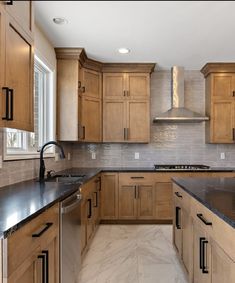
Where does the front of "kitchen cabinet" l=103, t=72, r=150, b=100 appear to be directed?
toward the camera

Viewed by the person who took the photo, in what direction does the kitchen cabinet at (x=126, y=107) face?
facing the viewer

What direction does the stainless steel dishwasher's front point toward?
to the viewer's right

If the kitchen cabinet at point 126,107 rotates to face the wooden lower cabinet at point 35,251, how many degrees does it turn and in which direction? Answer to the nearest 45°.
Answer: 0° — it already faces it

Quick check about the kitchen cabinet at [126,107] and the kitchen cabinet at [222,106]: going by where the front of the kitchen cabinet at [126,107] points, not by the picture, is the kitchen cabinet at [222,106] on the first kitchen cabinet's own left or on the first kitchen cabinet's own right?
on the first kitchen cabinet's own left

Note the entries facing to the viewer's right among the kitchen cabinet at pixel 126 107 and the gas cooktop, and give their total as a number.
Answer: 0

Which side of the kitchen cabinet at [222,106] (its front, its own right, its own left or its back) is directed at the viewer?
front

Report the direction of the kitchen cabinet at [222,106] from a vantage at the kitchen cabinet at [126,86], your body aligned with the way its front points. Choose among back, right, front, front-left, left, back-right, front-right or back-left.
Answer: left

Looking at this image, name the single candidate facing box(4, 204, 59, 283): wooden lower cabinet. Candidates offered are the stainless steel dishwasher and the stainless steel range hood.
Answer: the stainless steel range hood

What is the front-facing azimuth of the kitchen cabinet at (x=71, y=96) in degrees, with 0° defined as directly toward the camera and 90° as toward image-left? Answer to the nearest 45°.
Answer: approximately 315°

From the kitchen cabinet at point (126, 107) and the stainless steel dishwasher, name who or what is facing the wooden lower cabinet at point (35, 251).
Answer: the kitchen cabinet
